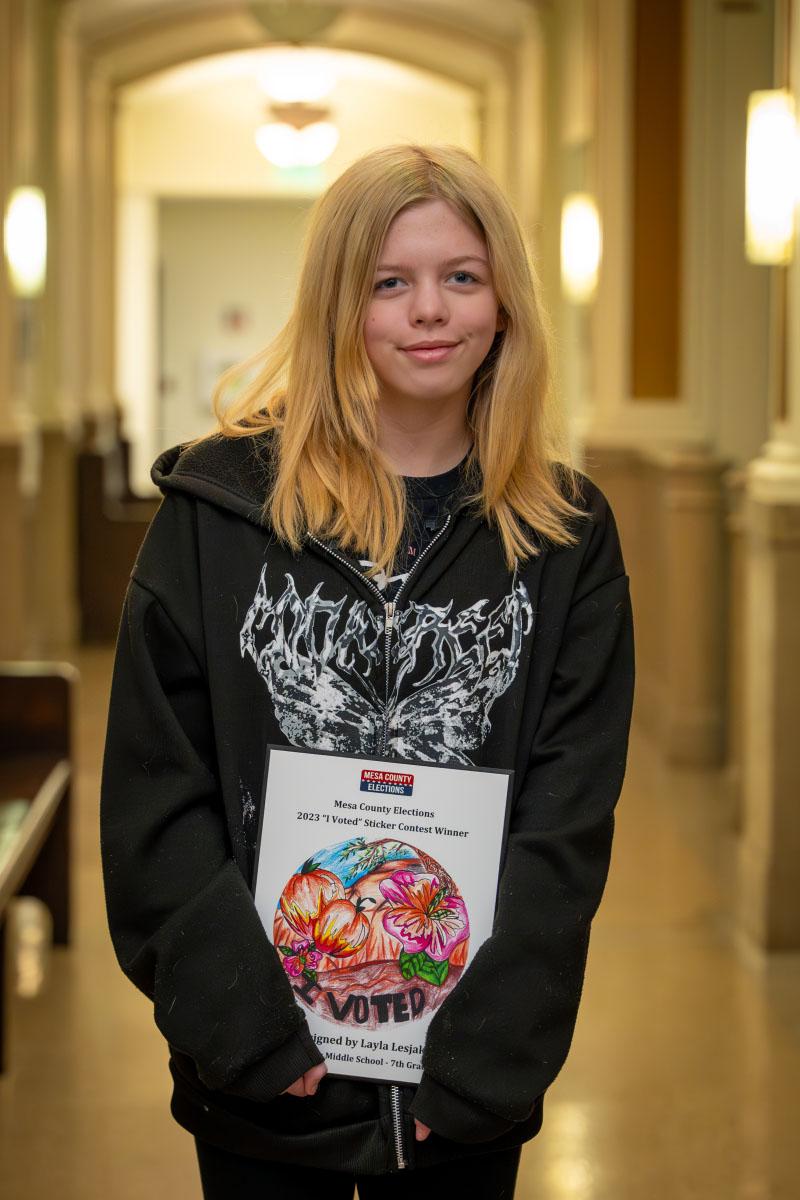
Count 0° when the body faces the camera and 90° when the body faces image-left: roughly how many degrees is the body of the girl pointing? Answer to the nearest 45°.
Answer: approximately 0°

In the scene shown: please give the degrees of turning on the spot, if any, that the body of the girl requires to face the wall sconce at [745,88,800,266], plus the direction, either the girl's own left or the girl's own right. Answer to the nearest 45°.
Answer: approximately 180°

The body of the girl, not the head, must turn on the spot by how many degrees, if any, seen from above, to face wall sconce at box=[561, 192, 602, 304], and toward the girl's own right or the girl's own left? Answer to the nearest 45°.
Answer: approximately 180°

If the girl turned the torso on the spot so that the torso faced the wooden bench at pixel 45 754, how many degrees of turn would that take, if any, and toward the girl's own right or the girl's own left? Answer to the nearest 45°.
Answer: approximately 180°

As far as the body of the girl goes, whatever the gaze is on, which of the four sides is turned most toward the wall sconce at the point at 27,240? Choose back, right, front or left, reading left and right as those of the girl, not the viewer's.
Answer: back
